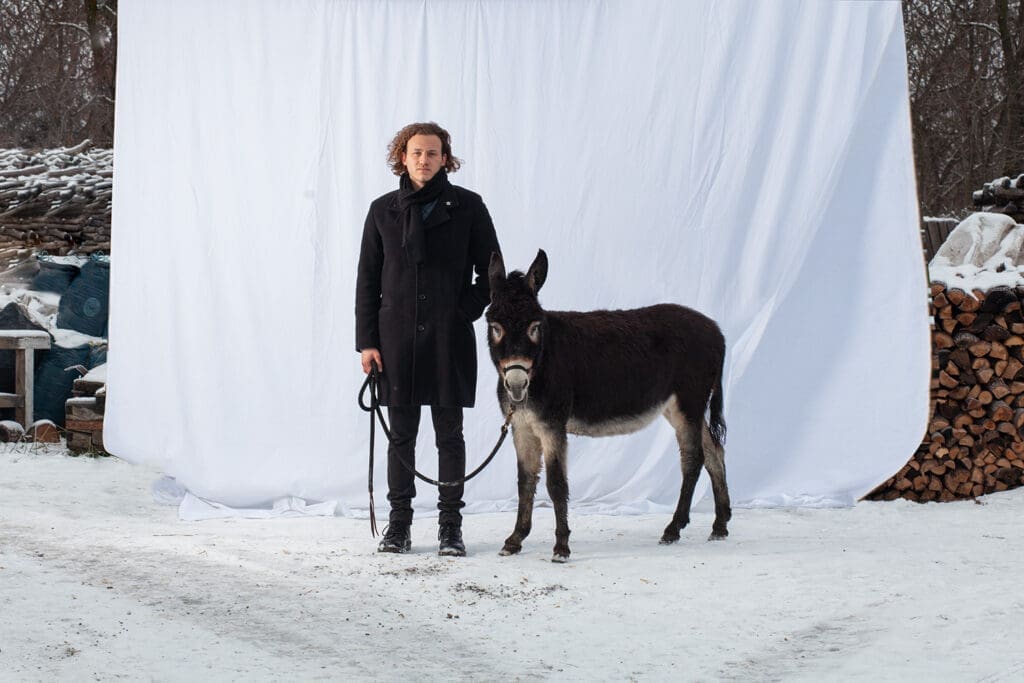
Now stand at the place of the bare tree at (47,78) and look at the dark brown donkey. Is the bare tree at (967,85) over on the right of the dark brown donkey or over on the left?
left

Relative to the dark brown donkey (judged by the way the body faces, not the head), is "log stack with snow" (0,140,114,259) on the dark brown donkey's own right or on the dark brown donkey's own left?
on the dark brown donkey's own right

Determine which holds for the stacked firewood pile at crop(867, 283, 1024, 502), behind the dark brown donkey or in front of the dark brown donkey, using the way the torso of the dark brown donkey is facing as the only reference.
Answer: behind

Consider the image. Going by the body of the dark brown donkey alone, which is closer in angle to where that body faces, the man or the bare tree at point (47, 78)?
the man

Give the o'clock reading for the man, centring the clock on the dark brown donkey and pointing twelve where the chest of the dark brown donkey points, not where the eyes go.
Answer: The man is roughly at 1 o'clock from the dark brown donkey.

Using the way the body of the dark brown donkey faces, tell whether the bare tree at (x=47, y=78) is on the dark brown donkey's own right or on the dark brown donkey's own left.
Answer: on the dark brown donkey's own right

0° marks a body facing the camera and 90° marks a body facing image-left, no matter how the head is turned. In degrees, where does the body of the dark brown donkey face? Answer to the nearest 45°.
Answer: approximately 45°

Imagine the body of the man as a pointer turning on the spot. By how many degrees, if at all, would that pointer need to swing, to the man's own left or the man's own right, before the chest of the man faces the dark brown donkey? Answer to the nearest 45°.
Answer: approximately 90° to the man's own left

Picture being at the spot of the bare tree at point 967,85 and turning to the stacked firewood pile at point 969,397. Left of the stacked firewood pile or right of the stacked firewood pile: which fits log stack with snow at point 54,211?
right

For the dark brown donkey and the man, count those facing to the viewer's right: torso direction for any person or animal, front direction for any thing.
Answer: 0

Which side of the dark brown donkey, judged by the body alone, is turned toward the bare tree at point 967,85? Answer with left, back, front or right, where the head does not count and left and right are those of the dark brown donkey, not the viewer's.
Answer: back

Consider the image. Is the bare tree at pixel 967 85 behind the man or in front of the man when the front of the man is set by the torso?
behind

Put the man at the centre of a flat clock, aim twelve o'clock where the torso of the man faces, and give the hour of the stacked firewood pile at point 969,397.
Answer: The stacked firewood pile is roughly at 8 o'clock from the man.
